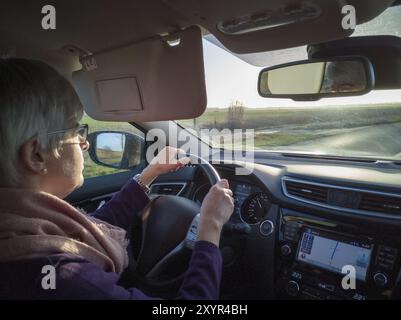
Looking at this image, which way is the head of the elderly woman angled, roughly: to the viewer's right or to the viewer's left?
to the viewer's right

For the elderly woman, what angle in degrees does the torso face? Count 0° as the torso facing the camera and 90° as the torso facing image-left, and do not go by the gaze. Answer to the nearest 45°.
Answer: approximately 225°

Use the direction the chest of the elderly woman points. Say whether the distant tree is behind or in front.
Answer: in front
